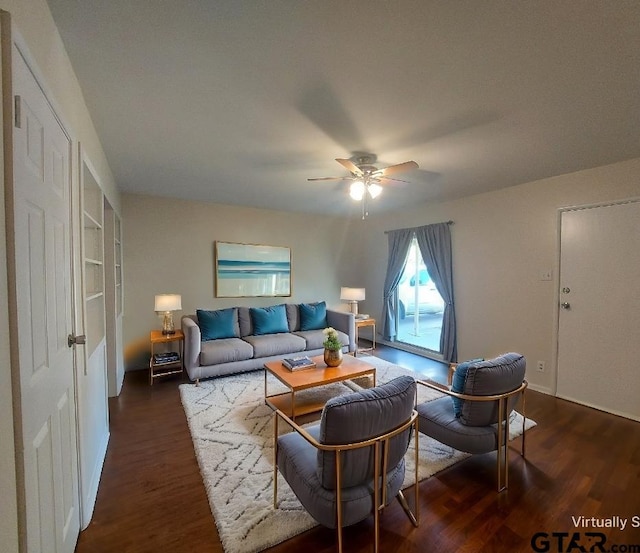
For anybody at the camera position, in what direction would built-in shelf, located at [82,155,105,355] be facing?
facing to the right of the viewer

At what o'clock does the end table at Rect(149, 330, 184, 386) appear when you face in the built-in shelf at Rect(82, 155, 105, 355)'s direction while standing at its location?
The end table is roughly at 10 o'clock from the built-in shelf.

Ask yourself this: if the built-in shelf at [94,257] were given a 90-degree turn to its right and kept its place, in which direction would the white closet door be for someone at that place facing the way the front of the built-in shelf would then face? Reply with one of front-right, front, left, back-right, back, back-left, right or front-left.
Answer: front

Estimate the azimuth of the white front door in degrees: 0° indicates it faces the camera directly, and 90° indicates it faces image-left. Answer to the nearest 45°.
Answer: approximately 45°

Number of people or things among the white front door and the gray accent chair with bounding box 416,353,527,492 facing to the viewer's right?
0

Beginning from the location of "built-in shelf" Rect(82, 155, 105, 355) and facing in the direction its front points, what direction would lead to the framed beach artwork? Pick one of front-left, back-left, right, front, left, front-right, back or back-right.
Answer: front-left

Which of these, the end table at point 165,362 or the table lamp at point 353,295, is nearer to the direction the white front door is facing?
the end table

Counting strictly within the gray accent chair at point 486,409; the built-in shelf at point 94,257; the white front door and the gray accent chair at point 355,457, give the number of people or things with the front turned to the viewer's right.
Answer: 1

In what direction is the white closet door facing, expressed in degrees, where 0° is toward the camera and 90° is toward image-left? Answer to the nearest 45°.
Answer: approximately 270°

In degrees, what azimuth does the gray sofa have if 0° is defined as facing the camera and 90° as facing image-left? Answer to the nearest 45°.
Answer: approximately 315°

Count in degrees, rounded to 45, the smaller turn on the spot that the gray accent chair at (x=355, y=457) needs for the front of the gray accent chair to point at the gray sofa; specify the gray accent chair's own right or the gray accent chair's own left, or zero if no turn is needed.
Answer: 0° — it already faces it

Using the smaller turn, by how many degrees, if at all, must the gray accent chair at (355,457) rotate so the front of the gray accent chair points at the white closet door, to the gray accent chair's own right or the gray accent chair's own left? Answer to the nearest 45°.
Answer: approximately 45° to the gray accent chair's own left
